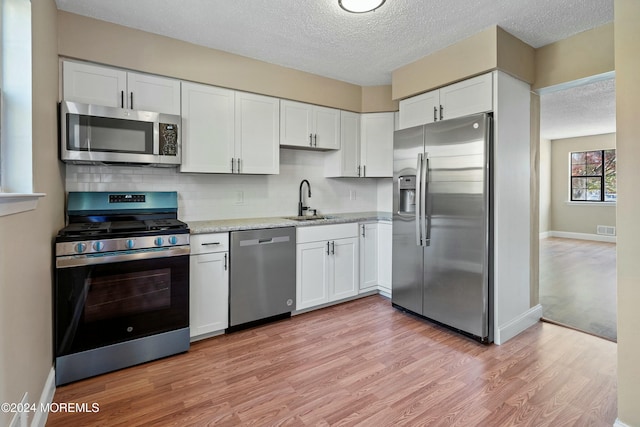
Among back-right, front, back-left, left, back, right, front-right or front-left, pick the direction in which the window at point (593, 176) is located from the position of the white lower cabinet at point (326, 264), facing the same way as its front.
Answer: left

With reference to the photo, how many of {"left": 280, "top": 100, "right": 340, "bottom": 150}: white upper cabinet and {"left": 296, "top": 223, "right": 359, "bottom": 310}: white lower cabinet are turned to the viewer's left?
0

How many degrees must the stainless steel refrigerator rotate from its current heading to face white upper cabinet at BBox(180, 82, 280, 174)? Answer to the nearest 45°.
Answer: approximately 45° to its right

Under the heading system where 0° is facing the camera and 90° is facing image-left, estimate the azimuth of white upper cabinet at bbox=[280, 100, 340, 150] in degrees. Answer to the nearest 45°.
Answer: approximately 315°

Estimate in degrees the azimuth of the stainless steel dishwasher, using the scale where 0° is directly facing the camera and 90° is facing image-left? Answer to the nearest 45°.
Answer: approximately 315°

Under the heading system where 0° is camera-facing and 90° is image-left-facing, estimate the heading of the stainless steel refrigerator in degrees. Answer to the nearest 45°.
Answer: approximately 45°

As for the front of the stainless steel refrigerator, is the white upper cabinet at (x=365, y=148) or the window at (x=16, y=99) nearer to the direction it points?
the window

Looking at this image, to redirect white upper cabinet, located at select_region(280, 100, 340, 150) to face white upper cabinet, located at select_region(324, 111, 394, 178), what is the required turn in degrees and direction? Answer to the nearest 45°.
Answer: approximately 90° to its left

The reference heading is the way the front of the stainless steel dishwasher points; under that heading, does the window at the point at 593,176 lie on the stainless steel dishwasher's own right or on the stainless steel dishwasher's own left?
on the stainless steel dishwasher's own left
